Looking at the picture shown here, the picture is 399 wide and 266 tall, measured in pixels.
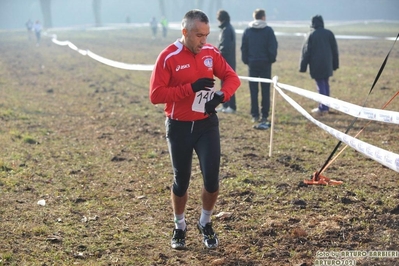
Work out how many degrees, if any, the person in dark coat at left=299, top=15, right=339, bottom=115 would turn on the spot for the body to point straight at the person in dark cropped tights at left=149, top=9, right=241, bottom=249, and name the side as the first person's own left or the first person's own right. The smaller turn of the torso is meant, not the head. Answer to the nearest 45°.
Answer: approximately 135° to the first person's own left

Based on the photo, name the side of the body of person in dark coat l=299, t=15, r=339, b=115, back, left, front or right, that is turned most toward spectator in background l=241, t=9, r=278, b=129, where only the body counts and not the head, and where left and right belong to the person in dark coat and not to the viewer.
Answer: left

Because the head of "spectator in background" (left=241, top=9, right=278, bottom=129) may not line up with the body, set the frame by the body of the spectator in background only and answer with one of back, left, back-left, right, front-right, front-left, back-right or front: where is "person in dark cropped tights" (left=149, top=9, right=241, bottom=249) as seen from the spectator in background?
back

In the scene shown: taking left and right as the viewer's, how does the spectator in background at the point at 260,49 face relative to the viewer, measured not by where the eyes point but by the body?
facing away from the viewer

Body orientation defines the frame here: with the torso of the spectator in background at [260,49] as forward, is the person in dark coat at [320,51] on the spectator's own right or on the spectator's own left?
on the spectator's own right

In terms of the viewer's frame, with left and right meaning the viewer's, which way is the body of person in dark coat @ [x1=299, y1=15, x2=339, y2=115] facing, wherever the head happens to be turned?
facing away from the viewer and to the left of the viewer

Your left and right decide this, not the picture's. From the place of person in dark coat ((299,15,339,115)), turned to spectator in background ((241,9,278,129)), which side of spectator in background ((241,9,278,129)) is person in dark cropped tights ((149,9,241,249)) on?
left

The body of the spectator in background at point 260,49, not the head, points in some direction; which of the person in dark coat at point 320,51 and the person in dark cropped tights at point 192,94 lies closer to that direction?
the person in dark coat

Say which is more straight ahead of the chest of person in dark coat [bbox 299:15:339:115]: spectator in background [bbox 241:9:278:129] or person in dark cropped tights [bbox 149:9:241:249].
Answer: the spectator in background
